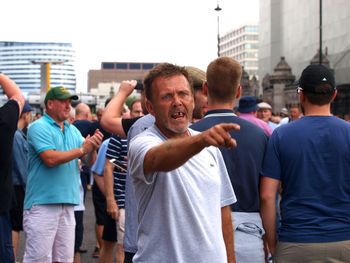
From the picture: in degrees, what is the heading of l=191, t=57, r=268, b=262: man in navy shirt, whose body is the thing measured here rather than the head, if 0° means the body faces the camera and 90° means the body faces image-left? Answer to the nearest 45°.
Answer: approximately 180°

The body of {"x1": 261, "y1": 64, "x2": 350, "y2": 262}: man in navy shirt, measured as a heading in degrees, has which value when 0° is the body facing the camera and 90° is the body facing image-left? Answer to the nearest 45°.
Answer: approximately 180°

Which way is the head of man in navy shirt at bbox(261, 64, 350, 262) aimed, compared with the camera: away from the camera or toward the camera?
away from the camera

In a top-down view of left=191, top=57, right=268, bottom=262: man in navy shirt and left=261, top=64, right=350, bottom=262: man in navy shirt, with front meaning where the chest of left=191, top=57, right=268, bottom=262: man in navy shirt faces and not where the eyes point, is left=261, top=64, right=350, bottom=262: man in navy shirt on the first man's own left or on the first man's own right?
on the first man's own right

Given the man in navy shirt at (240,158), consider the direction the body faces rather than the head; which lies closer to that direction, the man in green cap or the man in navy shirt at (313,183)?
the man in green cap

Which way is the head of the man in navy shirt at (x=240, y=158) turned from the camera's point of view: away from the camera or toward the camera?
away from the camera

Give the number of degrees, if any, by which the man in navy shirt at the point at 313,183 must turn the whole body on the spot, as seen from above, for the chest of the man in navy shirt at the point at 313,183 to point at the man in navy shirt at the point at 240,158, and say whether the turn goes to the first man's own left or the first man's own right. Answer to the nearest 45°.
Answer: approximately 90° to the first man's own left

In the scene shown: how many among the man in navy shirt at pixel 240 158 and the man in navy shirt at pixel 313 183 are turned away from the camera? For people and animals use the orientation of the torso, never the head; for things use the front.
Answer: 2

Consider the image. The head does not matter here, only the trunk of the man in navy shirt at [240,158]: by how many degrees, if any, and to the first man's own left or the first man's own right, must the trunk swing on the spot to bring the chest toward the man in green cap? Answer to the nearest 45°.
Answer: approximately 45° to the first man's own left

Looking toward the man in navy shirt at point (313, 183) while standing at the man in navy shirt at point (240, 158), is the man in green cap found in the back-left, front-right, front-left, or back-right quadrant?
back-left

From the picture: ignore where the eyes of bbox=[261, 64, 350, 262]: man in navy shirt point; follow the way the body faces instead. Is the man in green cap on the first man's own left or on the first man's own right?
on the first man's own left
